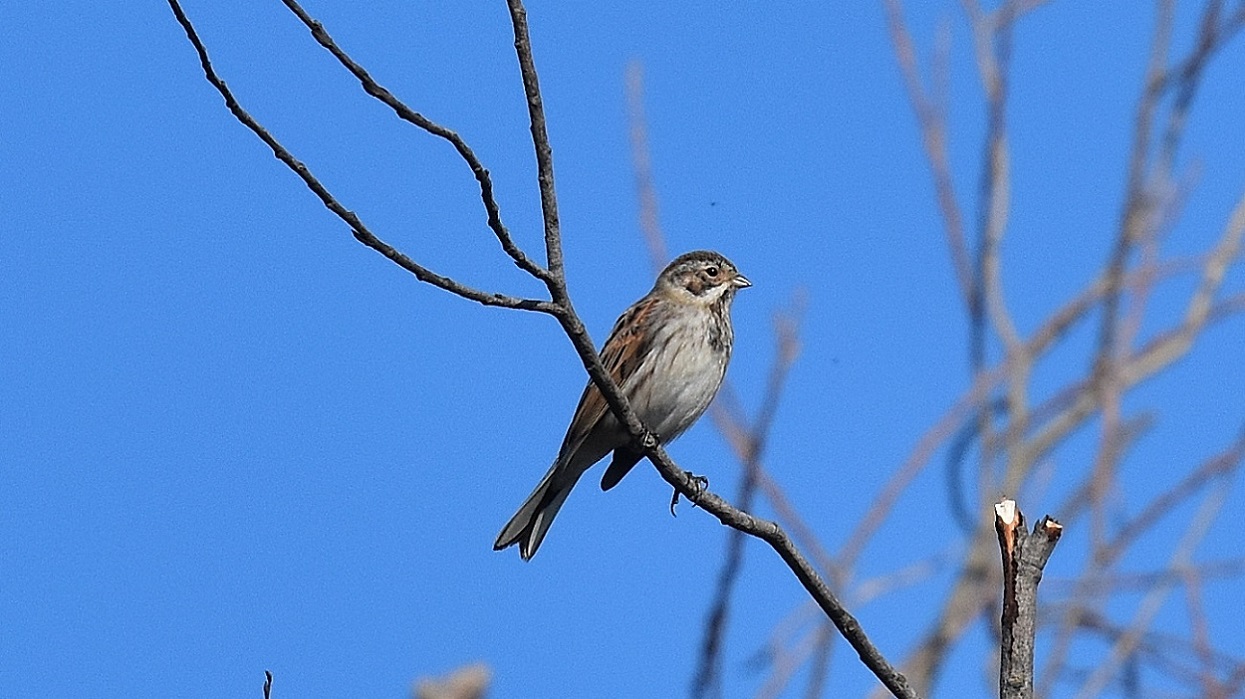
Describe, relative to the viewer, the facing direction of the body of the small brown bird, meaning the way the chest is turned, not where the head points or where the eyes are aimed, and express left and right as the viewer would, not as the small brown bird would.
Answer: facing to the right of the viewer
